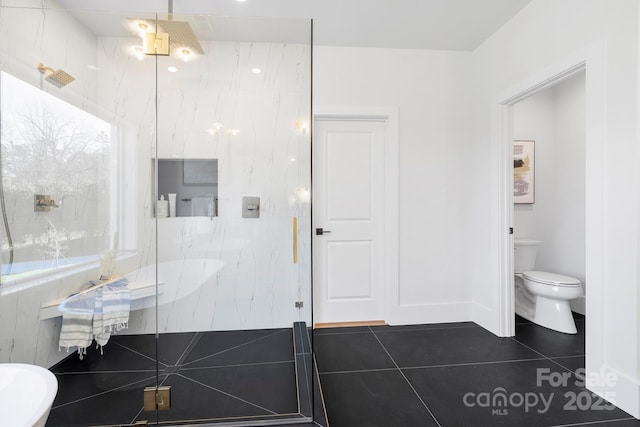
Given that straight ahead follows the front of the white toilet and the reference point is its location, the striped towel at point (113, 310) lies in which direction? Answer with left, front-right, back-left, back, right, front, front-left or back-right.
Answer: right

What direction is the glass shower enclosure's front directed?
toward the camera

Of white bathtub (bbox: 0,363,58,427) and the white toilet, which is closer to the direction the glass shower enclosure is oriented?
the white bathtub

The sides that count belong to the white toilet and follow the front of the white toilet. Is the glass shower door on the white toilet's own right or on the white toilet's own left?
on the white toilet's own right

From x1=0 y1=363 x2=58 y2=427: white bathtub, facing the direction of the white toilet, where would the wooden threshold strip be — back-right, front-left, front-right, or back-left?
front-left

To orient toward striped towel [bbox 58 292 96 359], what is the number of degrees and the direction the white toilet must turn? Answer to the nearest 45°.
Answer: approximately 90° to its right

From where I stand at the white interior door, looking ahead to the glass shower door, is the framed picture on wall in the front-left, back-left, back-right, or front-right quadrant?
back-left

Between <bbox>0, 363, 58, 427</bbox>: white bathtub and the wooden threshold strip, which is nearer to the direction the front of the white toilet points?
the white bathtub

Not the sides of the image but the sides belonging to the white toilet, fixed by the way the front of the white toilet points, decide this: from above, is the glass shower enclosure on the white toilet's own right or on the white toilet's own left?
on the white toilet's own right

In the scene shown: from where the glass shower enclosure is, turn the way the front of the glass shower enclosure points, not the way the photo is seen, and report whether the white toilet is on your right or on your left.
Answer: on your left

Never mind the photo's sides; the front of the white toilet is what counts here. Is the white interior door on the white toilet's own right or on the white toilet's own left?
on the white toilet's own right
